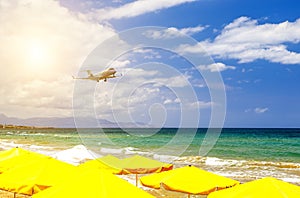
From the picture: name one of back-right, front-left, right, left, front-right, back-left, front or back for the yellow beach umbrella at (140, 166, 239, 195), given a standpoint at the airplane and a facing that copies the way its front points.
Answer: front-right

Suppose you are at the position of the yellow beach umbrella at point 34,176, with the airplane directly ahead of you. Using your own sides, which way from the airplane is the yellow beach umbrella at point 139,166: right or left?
right

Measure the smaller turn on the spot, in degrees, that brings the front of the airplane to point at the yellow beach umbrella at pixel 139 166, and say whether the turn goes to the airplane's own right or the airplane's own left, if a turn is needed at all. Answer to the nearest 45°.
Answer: approximately 45° to the airplane's own right

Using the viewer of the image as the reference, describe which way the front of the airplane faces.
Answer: facing the viewer and to the right of the viewer

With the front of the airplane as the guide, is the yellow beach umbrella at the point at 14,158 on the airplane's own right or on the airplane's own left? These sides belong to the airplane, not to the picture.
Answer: on the airplane's own right
